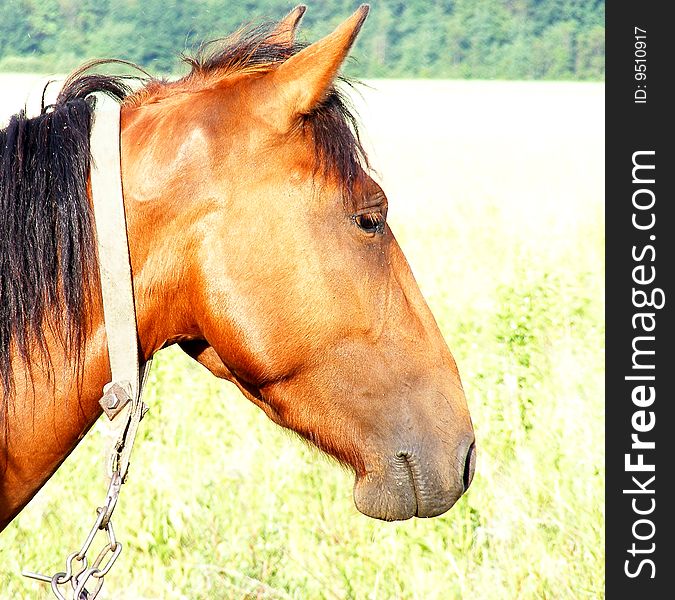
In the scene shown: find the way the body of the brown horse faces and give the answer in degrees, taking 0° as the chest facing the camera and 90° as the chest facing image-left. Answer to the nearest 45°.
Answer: approximately 270°
